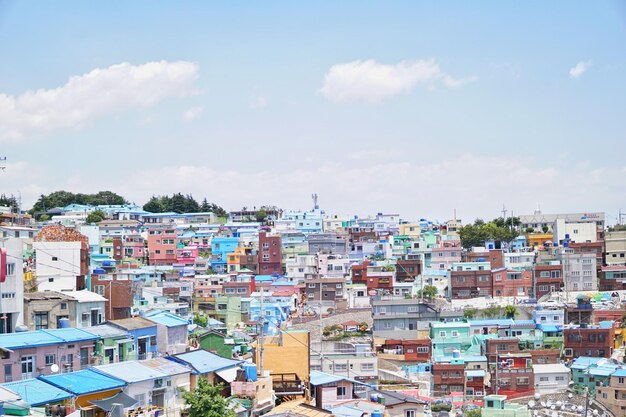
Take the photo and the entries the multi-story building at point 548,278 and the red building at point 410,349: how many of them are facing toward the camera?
2

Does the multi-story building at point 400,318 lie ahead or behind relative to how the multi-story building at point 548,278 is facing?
ahead

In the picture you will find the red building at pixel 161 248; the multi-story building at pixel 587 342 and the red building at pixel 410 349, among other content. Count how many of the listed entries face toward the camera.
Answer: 3

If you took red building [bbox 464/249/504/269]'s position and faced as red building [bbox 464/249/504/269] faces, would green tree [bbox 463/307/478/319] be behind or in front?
in front

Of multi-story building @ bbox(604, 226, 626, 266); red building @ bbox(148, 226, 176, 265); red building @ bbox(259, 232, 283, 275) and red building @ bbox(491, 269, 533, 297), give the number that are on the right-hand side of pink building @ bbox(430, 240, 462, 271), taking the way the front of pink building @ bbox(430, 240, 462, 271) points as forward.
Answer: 2

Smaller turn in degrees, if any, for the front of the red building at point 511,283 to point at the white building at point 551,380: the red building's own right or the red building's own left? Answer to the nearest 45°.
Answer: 0° — it already faces it

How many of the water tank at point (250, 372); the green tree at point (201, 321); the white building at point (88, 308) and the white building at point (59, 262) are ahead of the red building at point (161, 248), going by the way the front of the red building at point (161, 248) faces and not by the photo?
4

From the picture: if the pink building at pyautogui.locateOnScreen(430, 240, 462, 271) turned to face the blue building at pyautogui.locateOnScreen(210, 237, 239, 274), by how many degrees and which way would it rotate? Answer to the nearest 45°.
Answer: approximately 90° to its right

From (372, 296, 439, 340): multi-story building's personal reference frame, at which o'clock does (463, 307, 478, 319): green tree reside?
The green tree is roughly at 8 o'clock from the multi-story building.

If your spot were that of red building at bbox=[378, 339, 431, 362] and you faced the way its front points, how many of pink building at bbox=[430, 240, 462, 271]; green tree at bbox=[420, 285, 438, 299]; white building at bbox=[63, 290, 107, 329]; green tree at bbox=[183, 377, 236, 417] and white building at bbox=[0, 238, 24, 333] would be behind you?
2
